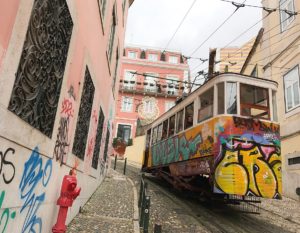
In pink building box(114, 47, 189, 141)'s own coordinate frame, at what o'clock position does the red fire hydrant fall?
The red fire hydrant is roughly at 12 o'clock from the pink building.

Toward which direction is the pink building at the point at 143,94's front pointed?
toward the camera

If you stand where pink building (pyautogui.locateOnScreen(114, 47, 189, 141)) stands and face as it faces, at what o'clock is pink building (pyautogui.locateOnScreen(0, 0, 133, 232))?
pink building (pyautogui.locateOnScreen(0, 0, 133, 232)) is roughly at 12 o'clock from pink building (pyautogui.locateOnScreen(114, 47, 189, 141)).
